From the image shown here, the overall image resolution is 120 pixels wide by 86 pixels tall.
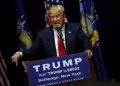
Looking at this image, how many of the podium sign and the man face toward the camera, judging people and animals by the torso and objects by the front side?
2

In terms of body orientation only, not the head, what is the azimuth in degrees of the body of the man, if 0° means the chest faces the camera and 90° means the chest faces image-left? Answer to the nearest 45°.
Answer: approximately 0°

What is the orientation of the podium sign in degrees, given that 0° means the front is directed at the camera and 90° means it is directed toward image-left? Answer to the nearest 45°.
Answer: approximately 0°
